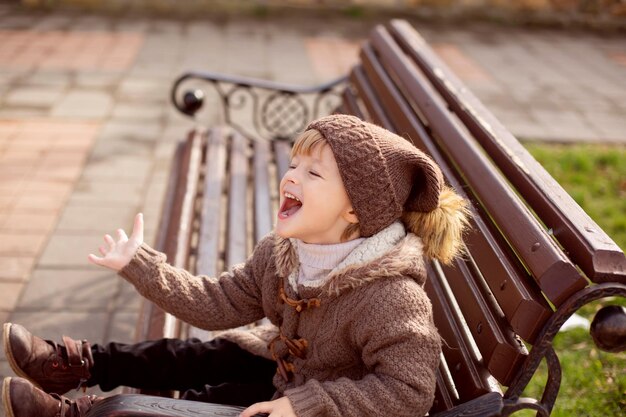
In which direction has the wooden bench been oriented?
to the viewer's left

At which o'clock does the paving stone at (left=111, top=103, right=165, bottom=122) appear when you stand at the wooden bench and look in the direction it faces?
The paving stone is roughly at 2 o'clock from the wooden bench.

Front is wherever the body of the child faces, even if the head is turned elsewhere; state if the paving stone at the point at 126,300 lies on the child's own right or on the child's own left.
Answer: on the child's own right

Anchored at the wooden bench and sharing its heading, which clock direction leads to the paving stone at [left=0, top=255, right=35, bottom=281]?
The paving stone is roughly at 1 o'clock from the wooden bench.

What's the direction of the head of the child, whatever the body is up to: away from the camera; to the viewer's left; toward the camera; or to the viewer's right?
to the viewer's left

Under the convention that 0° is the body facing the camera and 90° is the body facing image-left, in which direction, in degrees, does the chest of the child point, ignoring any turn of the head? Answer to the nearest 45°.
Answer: approximately 90°

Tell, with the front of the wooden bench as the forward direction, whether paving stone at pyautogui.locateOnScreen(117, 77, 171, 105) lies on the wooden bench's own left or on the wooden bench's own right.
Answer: on the wooden bench's own right

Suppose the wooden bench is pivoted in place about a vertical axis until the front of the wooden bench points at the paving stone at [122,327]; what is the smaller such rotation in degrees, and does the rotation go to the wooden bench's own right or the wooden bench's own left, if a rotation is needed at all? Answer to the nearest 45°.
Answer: approximately 45° to the wooden bench's own right
